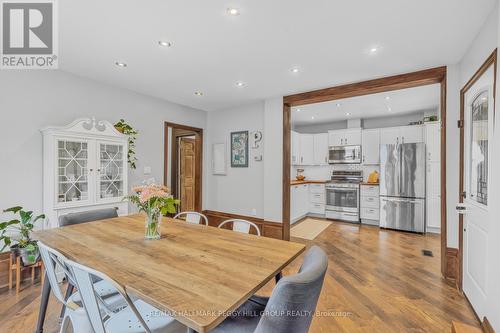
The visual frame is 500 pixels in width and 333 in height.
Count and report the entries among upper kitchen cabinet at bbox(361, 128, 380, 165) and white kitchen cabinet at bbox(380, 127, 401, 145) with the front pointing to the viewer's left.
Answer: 0

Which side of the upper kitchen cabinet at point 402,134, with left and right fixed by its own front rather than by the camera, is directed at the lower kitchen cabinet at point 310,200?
right

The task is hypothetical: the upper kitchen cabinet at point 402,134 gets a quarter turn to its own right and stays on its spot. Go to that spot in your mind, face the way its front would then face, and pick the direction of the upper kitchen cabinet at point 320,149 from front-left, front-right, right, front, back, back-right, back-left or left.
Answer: front

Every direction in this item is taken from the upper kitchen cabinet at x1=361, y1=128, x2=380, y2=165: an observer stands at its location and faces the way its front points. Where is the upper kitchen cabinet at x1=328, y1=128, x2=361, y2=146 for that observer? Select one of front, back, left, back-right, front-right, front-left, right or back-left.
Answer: right

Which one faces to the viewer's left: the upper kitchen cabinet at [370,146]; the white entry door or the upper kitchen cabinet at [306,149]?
the white entry door

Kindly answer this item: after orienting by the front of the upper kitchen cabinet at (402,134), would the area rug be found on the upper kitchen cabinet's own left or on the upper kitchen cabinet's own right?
on the upper kitchen cabinet's own right

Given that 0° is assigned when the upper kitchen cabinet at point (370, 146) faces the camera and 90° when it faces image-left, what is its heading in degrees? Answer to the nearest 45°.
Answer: approximately 0°

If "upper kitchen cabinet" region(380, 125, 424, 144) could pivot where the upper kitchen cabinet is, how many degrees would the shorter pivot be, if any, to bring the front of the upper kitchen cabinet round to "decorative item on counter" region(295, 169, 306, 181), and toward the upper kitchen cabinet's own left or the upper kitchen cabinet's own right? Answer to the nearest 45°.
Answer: approximately 90° to the upper kitchen cabinet's own right

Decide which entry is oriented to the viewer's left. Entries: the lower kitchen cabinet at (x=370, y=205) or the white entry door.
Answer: the white entry door
